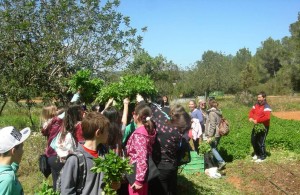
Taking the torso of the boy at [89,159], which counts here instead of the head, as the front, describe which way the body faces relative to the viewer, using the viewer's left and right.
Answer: facing away from the viewer and to the right of the viewer

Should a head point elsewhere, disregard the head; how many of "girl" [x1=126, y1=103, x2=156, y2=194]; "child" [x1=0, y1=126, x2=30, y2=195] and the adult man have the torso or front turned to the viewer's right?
1

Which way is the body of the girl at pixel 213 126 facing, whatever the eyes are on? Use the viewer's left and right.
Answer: facing to the left of the viewer

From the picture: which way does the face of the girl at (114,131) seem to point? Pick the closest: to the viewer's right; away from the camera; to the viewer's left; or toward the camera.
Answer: away from the camera

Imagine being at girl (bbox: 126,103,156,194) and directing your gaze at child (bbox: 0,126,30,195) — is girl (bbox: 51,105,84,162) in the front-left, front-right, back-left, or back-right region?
front-right

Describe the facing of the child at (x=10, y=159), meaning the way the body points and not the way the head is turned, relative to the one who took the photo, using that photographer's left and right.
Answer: facing to the right of the viewer

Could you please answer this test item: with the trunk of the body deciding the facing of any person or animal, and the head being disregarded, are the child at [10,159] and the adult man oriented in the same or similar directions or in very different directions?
very different directions

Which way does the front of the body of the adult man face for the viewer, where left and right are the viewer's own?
facing the viewer and to the left of the viewer

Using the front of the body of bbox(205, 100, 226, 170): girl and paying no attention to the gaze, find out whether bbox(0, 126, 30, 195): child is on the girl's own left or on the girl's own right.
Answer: on the girl's own left

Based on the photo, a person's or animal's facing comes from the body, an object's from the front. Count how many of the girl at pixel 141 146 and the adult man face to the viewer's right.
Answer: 0

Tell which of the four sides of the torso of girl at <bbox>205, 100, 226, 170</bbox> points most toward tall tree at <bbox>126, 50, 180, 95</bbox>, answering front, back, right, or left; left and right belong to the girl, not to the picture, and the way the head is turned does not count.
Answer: right
